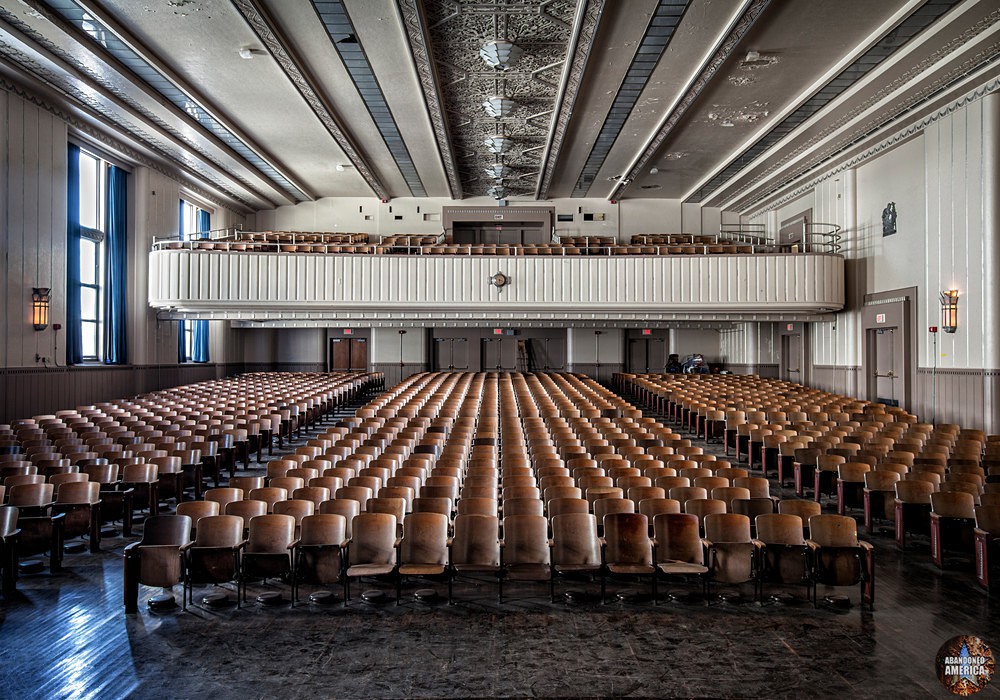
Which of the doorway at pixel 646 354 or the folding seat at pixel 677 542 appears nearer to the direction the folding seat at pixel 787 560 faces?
the folding seat

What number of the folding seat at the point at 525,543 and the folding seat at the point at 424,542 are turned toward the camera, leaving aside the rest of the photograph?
2

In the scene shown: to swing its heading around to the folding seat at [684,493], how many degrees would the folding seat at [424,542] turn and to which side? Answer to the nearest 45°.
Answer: approximately 90° to its left

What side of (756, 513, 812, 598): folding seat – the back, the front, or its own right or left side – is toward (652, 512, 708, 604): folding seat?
right

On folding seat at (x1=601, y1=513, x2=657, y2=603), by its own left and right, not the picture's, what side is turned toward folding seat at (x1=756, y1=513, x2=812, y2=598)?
left

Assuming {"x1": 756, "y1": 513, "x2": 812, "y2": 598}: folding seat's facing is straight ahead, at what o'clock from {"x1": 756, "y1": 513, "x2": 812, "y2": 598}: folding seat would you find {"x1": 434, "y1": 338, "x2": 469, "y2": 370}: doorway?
The doorway is roughly at 5 o'clock from the folding seat.

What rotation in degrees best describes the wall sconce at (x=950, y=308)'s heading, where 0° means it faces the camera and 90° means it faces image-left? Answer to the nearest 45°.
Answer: approximately 45°

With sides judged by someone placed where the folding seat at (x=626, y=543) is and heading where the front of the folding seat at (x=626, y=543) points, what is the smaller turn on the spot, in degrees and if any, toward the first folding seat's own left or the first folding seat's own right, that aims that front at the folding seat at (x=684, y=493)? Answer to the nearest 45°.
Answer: approximately 135° to the first folding seat's own left

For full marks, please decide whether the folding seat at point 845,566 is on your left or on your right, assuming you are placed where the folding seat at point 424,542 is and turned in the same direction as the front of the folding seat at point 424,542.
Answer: on your left

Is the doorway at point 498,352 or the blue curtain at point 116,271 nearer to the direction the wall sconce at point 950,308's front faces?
the blue curtain

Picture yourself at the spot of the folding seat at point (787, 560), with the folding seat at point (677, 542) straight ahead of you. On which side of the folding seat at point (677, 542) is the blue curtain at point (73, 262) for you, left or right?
right

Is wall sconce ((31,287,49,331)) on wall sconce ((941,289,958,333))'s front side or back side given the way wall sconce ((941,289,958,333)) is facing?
on the front side

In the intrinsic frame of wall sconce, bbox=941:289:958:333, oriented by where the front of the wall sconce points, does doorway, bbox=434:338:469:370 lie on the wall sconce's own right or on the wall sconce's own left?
on the wall sconce's own right

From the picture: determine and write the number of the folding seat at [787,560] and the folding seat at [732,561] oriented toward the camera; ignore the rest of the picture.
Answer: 2
